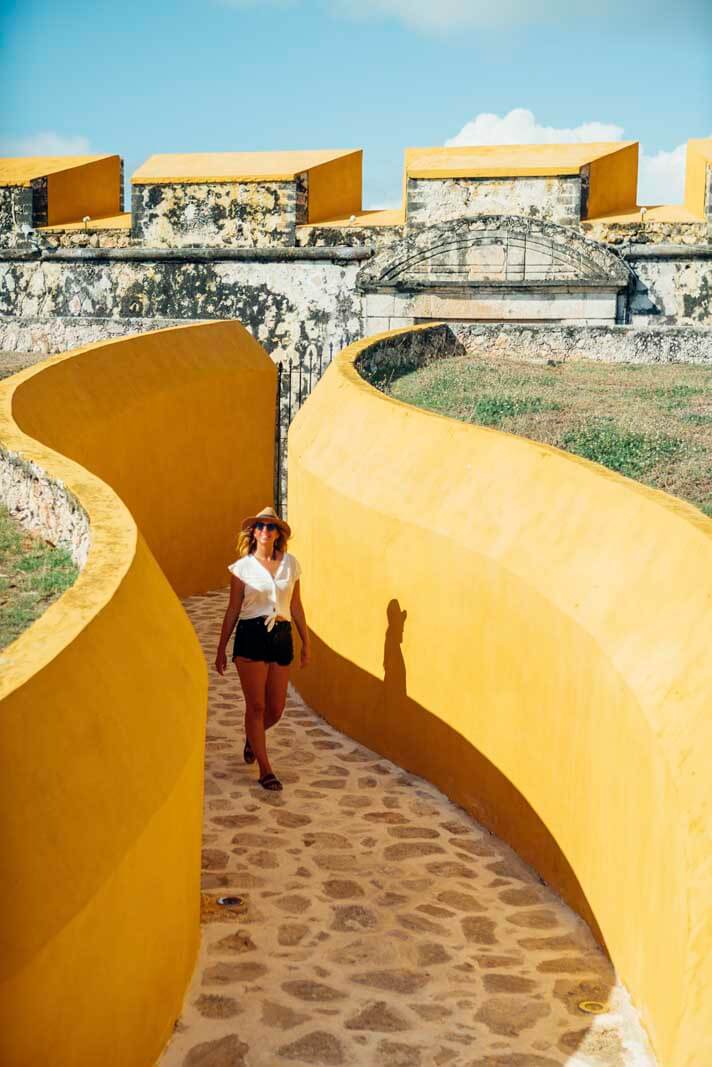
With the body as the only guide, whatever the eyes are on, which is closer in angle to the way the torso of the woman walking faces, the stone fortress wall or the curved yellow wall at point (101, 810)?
the curved yellow wall

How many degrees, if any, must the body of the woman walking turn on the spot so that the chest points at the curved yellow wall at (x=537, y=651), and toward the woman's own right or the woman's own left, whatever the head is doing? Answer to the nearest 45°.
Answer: approximately 45° to the woman's own left

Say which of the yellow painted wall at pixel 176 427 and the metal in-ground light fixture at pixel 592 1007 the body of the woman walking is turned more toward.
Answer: the metal in-ground light fixture

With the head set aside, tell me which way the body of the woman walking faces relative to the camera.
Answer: toward the camera

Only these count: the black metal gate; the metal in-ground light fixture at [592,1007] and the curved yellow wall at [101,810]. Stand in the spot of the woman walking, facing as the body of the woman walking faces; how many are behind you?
1

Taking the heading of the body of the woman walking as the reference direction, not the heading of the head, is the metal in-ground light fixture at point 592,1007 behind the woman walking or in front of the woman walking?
in front

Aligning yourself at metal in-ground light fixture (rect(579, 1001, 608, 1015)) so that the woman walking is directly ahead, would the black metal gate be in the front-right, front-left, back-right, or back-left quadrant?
front-right

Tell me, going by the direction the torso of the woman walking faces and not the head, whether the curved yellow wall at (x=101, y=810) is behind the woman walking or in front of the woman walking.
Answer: in front

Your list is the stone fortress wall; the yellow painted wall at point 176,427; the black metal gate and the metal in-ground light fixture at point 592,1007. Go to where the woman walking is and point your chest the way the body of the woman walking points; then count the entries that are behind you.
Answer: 3

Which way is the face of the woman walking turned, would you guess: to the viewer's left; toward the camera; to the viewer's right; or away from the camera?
toward the camera

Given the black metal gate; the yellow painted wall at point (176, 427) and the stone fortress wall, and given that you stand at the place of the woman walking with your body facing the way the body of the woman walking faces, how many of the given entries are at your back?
3

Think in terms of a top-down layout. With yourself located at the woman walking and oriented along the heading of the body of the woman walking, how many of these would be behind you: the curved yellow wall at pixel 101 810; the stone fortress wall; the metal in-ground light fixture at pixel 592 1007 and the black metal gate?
2

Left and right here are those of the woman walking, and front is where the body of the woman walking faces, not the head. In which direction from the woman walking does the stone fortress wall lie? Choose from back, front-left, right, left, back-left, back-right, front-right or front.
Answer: back

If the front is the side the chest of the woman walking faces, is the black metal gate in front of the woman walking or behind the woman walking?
behind

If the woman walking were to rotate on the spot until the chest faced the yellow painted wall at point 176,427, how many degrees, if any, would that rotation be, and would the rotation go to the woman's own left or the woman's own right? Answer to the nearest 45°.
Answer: approximately 180°
